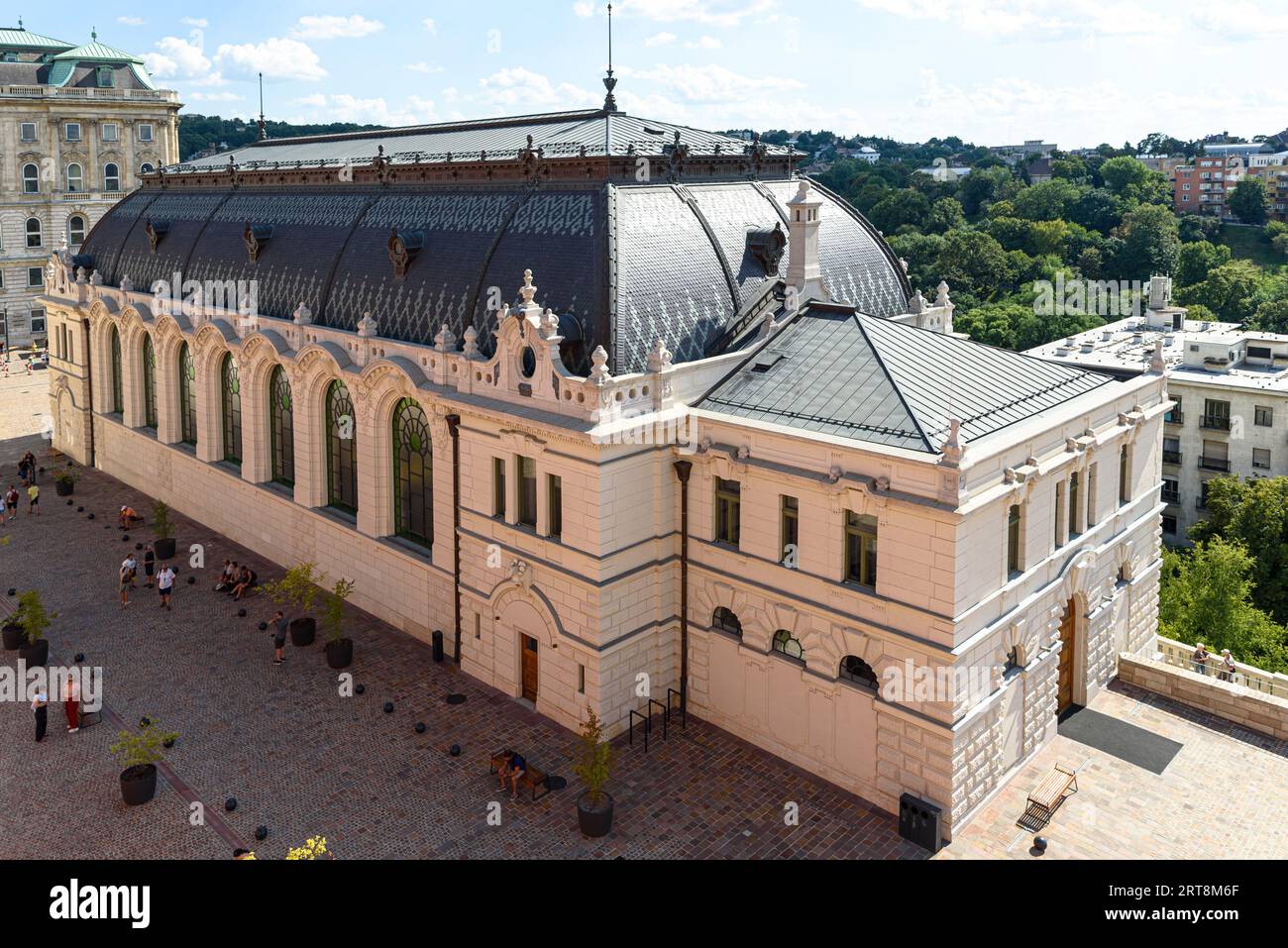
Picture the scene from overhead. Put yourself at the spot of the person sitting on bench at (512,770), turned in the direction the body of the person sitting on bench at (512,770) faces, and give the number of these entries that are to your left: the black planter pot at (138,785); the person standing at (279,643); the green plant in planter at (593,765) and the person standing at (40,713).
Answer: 1

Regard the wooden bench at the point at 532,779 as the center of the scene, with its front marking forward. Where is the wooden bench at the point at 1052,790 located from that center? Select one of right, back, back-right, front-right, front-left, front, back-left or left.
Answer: back-left

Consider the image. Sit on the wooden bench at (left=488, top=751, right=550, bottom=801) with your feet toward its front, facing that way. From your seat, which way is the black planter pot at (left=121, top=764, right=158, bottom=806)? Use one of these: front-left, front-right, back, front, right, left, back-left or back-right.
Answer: front-right

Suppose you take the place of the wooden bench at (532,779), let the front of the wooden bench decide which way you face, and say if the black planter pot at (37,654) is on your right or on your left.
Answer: on your right

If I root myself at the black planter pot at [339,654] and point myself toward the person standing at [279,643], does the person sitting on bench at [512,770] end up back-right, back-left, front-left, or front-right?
back-left

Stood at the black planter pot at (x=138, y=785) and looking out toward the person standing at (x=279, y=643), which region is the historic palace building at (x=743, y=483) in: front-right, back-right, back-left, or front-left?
front-right

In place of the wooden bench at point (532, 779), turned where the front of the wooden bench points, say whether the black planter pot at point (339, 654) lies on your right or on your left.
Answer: on your right

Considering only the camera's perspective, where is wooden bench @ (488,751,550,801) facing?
facing the viewer and to the left of the viewer

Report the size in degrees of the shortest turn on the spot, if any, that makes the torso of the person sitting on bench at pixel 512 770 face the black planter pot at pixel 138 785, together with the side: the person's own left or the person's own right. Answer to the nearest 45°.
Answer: approximately 45° to the person's own right

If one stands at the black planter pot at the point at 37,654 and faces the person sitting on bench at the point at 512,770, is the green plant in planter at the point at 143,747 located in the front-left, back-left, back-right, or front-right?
front-right

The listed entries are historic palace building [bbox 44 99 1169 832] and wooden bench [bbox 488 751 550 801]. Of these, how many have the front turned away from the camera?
0

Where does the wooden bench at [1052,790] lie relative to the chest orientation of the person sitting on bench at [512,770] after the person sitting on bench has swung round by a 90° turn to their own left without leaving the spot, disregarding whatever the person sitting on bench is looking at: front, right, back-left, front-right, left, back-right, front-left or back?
front-left
